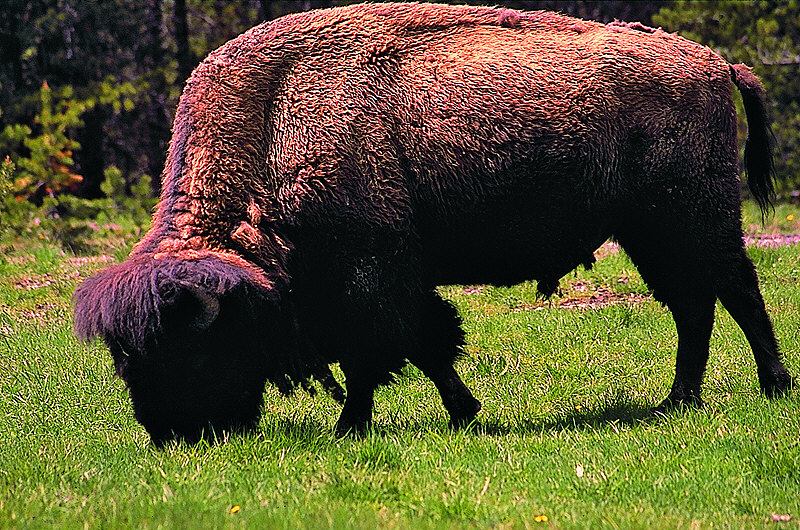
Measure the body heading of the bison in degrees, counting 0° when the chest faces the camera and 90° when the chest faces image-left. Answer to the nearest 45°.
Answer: approximately 90°
